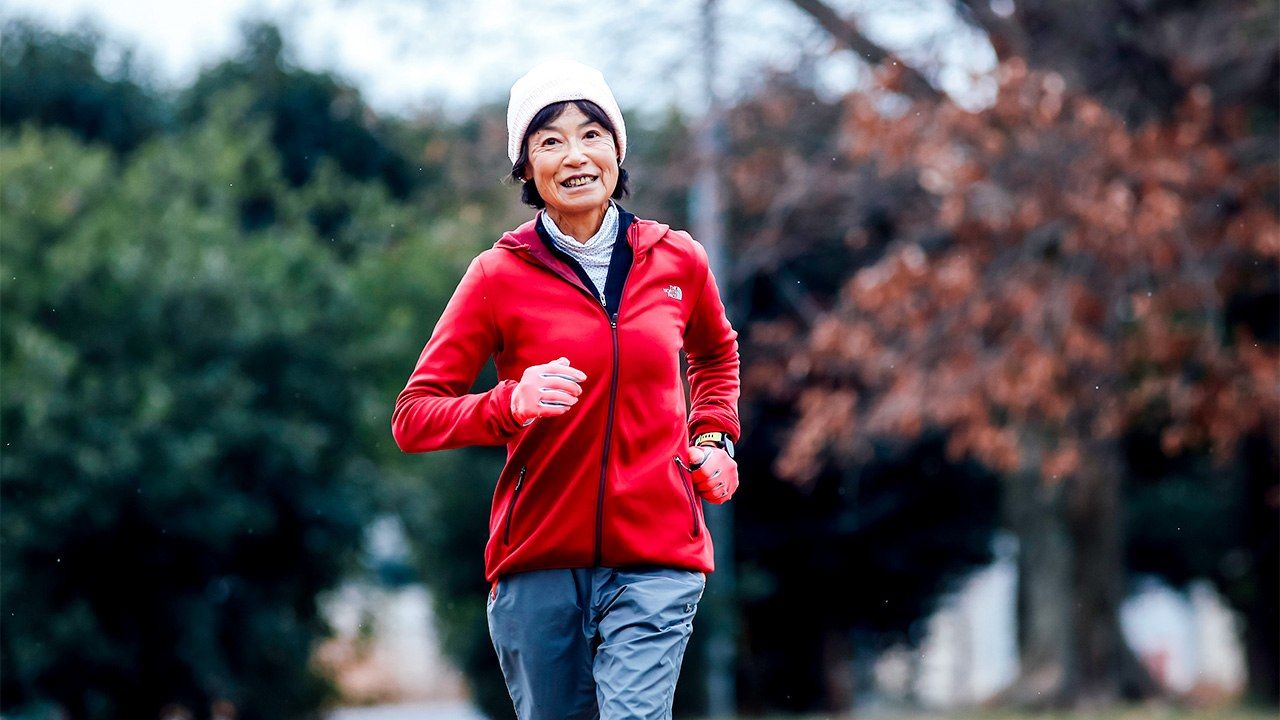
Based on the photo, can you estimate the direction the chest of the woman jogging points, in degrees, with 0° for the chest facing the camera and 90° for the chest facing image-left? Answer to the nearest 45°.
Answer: approximately 0°

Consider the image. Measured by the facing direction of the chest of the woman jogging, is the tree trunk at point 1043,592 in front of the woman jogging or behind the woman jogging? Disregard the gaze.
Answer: behind

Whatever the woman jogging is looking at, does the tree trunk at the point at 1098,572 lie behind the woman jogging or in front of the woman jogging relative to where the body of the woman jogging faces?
behind

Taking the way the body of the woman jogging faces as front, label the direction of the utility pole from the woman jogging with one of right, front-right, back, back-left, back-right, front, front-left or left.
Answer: back
